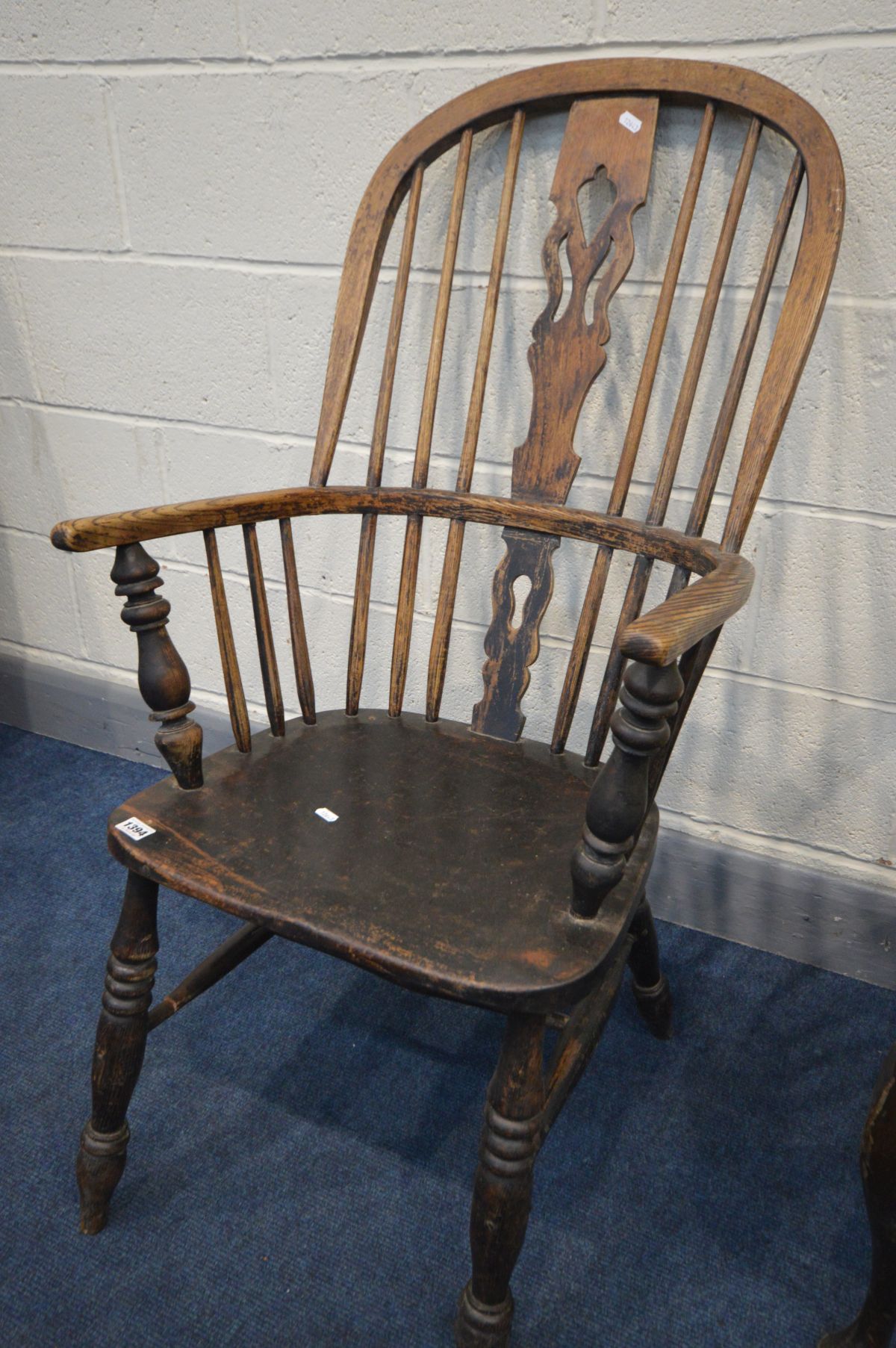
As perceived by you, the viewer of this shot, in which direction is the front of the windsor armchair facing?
facing the viewer and to the left of the viewer
